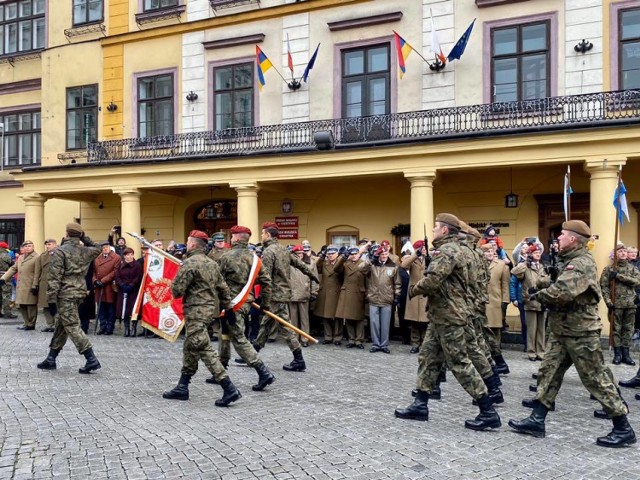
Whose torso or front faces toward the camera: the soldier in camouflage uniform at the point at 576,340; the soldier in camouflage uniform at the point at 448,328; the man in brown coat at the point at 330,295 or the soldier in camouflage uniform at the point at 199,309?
the man in brown coat

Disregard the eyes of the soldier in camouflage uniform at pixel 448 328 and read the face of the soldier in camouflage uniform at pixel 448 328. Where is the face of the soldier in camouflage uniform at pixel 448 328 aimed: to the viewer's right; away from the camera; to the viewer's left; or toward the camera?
to the viewer's left

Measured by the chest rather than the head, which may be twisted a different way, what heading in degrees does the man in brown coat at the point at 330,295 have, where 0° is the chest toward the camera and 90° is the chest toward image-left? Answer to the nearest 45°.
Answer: approximately 0°

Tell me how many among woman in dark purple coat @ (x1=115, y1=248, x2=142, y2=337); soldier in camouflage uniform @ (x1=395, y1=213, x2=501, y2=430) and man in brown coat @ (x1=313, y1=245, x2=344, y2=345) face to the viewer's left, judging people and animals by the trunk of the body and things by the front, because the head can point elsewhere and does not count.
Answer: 1

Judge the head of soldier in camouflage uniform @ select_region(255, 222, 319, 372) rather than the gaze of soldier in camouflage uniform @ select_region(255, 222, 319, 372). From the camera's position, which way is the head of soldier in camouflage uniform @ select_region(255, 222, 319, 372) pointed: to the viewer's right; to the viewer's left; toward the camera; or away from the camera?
to the viewer's left

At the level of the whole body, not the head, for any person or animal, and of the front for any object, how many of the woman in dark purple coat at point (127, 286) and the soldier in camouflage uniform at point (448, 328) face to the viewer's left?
1

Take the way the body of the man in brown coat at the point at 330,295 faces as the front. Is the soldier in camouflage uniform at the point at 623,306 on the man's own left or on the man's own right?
on the man's own left

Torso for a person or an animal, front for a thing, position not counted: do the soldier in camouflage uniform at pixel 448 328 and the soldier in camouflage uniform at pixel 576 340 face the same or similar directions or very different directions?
same or similar directions

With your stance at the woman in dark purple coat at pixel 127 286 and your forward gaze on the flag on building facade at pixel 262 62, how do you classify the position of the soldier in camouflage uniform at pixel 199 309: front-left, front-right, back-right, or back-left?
back-right

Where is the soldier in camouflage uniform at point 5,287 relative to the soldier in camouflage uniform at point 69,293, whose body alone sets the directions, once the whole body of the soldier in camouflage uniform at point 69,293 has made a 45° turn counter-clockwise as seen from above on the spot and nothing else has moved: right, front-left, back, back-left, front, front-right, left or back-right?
right

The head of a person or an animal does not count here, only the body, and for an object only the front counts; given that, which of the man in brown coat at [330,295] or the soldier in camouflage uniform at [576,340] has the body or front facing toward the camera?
the man in brown coat

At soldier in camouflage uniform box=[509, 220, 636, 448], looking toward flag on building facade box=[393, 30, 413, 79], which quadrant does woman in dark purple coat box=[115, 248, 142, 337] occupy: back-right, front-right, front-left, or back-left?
front-left

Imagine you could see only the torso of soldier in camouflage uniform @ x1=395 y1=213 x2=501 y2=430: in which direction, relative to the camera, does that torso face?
to the viewer's left

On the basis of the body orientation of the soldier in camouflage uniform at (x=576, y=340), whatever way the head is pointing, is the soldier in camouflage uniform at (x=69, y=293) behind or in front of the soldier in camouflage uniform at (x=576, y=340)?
in front

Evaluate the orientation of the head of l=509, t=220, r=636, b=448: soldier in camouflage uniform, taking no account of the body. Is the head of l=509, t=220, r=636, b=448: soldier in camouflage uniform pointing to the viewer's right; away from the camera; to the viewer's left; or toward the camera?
to the viewer's left

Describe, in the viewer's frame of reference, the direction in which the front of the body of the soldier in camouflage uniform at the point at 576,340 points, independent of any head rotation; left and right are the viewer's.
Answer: facing to the left of the viewer

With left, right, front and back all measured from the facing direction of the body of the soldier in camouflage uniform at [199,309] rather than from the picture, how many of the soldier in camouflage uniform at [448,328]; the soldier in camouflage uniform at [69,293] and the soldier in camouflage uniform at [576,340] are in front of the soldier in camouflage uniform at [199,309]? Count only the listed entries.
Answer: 1

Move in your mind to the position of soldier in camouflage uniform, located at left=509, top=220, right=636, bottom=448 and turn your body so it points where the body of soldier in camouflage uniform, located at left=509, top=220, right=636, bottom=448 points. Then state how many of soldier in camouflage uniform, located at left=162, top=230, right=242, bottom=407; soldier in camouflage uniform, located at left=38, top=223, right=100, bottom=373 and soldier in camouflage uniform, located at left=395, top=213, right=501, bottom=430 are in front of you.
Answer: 3
